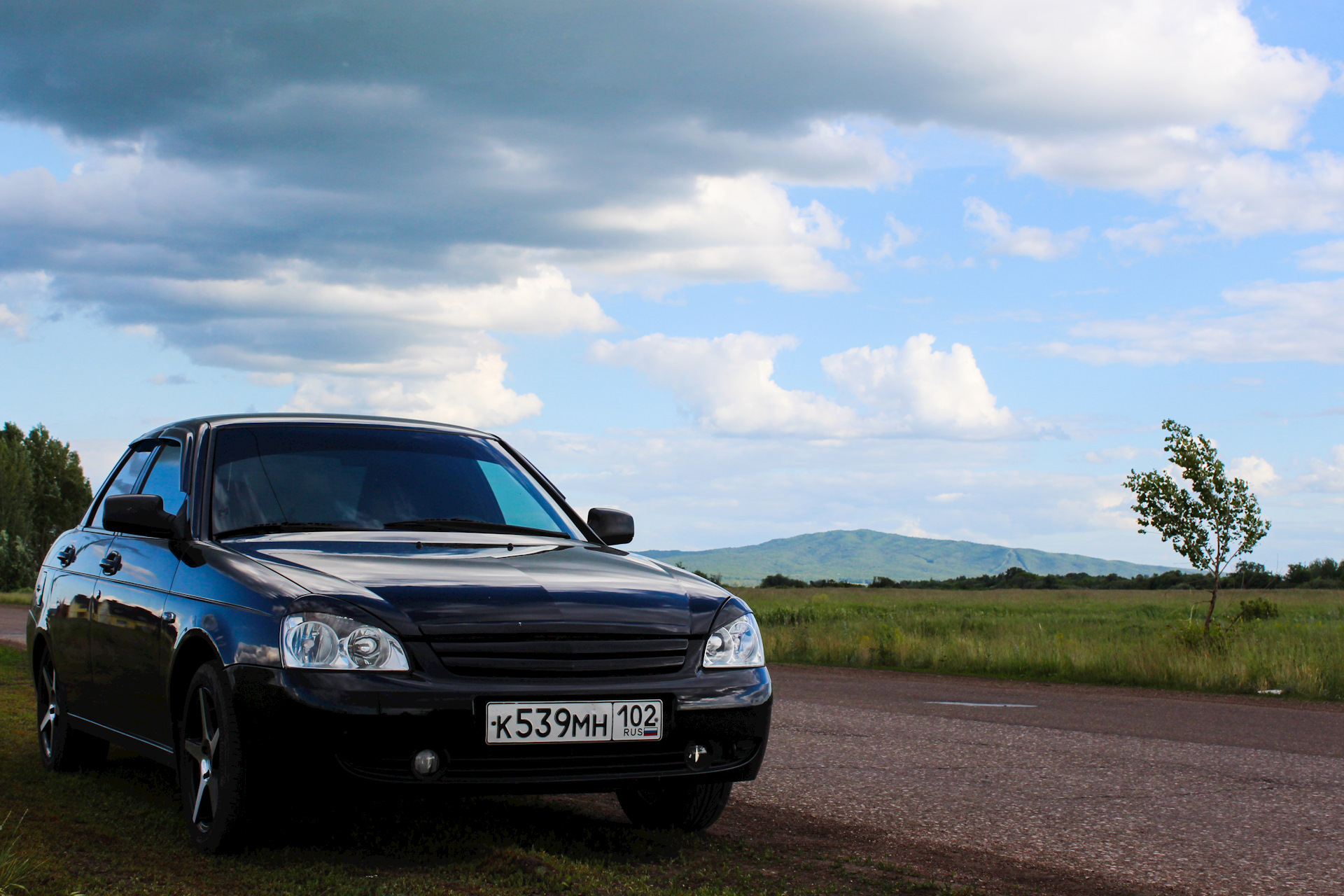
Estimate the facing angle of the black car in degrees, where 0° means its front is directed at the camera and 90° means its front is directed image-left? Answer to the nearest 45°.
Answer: approximately 315°

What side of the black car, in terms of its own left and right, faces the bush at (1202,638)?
left
